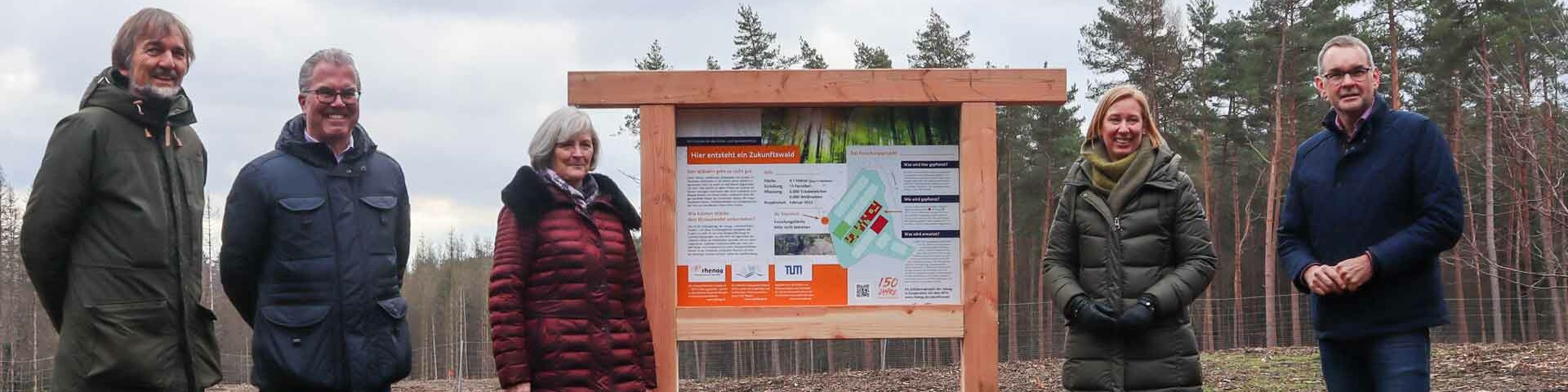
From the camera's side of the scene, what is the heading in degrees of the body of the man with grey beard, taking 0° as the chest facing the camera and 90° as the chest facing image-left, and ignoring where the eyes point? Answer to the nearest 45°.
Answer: approximately 315°

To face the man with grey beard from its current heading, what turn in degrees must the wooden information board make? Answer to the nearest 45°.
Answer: approximately 45° to its right

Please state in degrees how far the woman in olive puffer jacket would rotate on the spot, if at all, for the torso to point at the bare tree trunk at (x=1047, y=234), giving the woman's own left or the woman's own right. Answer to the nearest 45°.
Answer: approximately 180°

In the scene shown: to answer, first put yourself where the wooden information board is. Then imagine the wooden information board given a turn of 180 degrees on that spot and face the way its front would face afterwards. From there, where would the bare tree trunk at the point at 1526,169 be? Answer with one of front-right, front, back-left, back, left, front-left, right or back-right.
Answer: front-right

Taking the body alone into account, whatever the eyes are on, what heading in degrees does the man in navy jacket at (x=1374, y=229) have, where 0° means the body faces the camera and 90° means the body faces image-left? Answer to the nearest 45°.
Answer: approximately 45°

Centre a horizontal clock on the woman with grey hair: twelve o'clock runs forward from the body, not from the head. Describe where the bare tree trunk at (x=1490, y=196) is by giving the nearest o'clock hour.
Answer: The bare tree trunk is roughly at 9 o'clock from the woman with grey hair.

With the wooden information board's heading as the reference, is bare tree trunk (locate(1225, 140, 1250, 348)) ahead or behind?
behind

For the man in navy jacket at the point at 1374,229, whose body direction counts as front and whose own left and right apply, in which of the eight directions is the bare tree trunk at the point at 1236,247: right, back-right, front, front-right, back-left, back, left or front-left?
back-right

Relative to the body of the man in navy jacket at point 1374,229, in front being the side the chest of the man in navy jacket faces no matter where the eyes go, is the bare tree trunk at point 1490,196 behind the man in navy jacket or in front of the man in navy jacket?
behind

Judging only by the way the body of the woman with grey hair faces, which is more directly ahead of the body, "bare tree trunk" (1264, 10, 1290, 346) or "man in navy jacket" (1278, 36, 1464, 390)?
the man in navy jacket

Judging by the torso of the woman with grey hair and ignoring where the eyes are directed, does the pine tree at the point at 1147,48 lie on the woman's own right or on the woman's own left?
on the woman's own left
